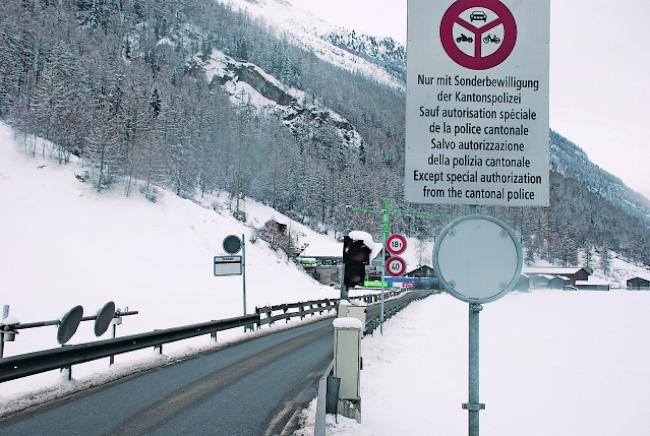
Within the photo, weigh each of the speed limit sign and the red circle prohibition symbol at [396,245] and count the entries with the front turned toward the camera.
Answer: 2

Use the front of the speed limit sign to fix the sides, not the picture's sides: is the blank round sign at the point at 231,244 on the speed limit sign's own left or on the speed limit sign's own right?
on the speed limit sign's own right

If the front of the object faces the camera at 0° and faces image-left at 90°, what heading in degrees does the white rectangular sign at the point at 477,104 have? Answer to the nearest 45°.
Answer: approximately 0°

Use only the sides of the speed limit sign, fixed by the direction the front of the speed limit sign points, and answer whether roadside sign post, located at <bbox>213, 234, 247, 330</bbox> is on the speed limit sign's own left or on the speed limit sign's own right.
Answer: on the speed limit sign's own right

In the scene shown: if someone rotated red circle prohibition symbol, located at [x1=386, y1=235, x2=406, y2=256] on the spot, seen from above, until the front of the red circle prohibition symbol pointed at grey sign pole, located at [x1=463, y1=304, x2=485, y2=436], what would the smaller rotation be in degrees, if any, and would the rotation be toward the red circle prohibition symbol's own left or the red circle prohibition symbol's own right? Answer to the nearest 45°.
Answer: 0° — it already faces it

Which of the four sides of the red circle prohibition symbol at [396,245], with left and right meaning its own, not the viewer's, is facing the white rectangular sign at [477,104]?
front

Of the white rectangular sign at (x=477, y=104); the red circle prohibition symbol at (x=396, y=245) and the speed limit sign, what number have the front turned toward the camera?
3

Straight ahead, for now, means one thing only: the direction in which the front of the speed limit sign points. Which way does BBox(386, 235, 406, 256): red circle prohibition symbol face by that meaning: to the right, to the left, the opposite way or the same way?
the same way

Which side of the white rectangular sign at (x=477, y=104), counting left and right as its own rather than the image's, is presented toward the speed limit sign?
back

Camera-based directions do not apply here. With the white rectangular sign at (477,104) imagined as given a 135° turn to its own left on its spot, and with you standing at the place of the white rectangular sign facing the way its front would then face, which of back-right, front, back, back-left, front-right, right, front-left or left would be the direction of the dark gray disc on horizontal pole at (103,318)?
left

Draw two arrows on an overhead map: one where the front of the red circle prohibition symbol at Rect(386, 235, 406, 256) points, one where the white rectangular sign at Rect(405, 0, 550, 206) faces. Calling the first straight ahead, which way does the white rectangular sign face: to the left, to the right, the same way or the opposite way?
the same way

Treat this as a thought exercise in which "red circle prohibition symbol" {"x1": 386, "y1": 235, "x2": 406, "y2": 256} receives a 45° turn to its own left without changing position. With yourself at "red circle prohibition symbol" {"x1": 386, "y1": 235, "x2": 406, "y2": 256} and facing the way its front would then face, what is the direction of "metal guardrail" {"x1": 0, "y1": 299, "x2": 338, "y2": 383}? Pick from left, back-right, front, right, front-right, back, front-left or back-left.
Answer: right

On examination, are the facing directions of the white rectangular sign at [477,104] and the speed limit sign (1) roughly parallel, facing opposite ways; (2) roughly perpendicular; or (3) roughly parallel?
roughly parallel

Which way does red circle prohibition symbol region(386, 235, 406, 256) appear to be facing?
toward the camera
